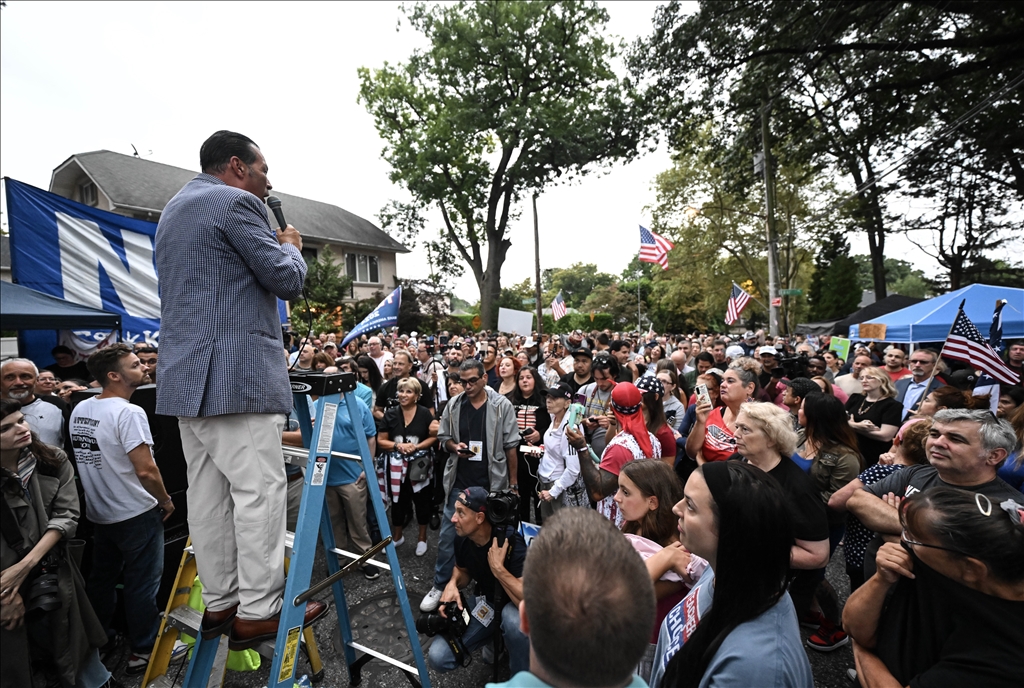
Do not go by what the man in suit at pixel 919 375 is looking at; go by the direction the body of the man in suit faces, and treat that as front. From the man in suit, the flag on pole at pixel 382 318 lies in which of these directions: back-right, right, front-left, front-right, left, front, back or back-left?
front-right

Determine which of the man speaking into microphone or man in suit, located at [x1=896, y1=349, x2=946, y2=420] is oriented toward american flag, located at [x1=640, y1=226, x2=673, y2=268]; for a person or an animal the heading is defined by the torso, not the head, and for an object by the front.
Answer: the man speaking into microphone

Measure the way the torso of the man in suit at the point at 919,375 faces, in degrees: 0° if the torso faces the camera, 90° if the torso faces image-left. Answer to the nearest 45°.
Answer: approximately 45°

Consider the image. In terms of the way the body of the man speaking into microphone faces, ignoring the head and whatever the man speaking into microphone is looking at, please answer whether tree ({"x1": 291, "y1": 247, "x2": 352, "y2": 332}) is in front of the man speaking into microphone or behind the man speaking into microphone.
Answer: in front

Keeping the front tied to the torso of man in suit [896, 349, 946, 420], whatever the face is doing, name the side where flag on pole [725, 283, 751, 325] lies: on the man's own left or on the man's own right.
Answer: on the man's own right

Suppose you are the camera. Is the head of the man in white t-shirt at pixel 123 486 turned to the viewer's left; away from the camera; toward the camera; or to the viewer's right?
to the viewer's right

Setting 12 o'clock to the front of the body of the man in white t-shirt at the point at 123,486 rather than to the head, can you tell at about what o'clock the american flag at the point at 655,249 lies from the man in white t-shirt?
The american flag is roughly at 1 o'clock from the man in white t-shirt.

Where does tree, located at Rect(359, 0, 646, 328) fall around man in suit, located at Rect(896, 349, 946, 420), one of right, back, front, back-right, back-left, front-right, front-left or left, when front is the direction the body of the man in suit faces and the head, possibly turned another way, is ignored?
right

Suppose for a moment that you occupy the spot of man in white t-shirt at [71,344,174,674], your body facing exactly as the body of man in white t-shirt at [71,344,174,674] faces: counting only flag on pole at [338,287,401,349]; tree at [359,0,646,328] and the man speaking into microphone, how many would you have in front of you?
2

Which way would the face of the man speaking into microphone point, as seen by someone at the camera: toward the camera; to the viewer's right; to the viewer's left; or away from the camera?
to the viewer's right

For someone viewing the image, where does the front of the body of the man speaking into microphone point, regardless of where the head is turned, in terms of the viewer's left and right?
facing away from the viewer and to the right of the viewer

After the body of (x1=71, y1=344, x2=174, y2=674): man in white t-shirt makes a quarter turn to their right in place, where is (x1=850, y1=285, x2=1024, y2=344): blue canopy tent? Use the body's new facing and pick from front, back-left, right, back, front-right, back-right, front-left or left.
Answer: front-left
